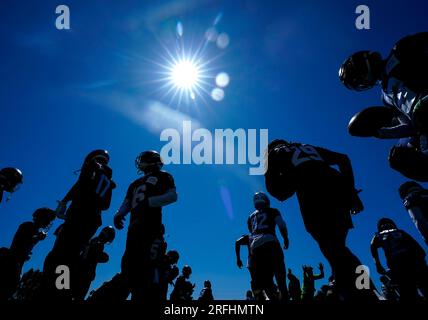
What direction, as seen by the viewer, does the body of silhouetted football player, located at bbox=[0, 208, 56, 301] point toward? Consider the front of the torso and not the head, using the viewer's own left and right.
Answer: facing to the right of the viewer

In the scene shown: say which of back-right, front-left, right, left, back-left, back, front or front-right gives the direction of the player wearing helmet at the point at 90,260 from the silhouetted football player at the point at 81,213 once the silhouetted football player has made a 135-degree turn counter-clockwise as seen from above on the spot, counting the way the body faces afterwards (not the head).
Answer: front

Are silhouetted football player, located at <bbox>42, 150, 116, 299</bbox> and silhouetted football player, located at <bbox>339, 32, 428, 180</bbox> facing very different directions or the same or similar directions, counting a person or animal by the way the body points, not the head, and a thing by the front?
very different directions

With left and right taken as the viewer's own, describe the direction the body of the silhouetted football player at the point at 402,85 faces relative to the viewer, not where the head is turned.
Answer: facing to the left of the viewer

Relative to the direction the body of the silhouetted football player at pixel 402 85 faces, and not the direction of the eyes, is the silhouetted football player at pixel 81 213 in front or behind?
in front
